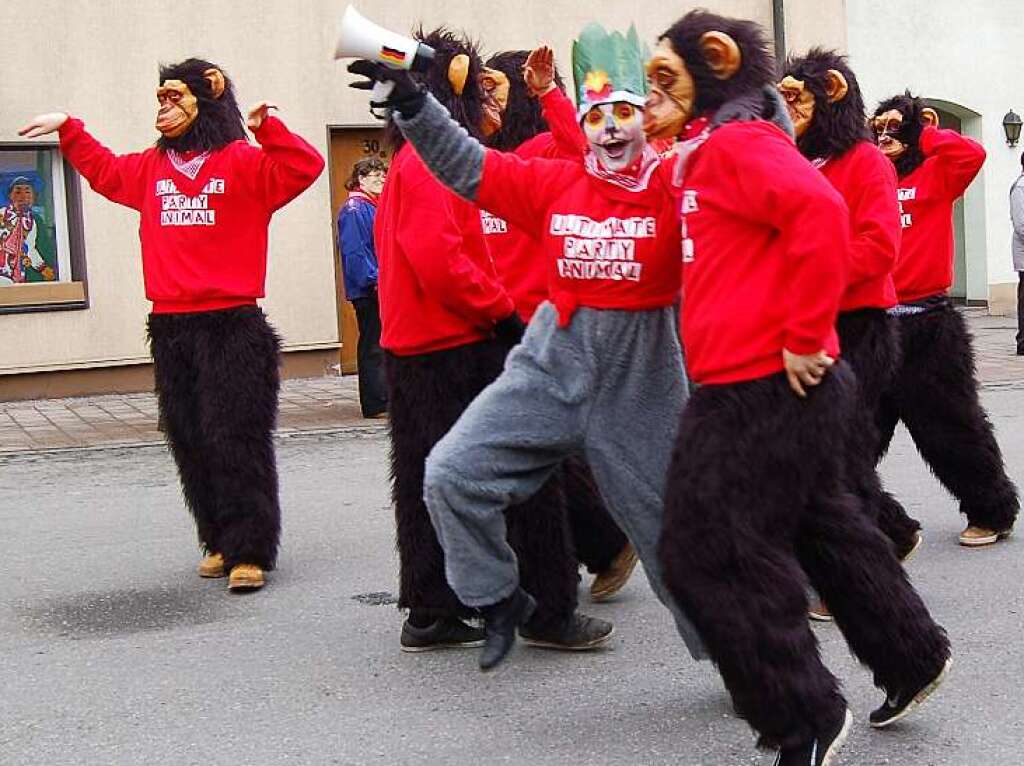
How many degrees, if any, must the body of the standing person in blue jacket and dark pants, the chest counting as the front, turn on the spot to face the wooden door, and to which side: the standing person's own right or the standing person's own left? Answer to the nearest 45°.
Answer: approximately 135° to the standing person's own left

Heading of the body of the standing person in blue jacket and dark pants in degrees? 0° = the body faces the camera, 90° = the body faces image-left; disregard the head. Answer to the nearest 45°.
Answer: approximately 315°
